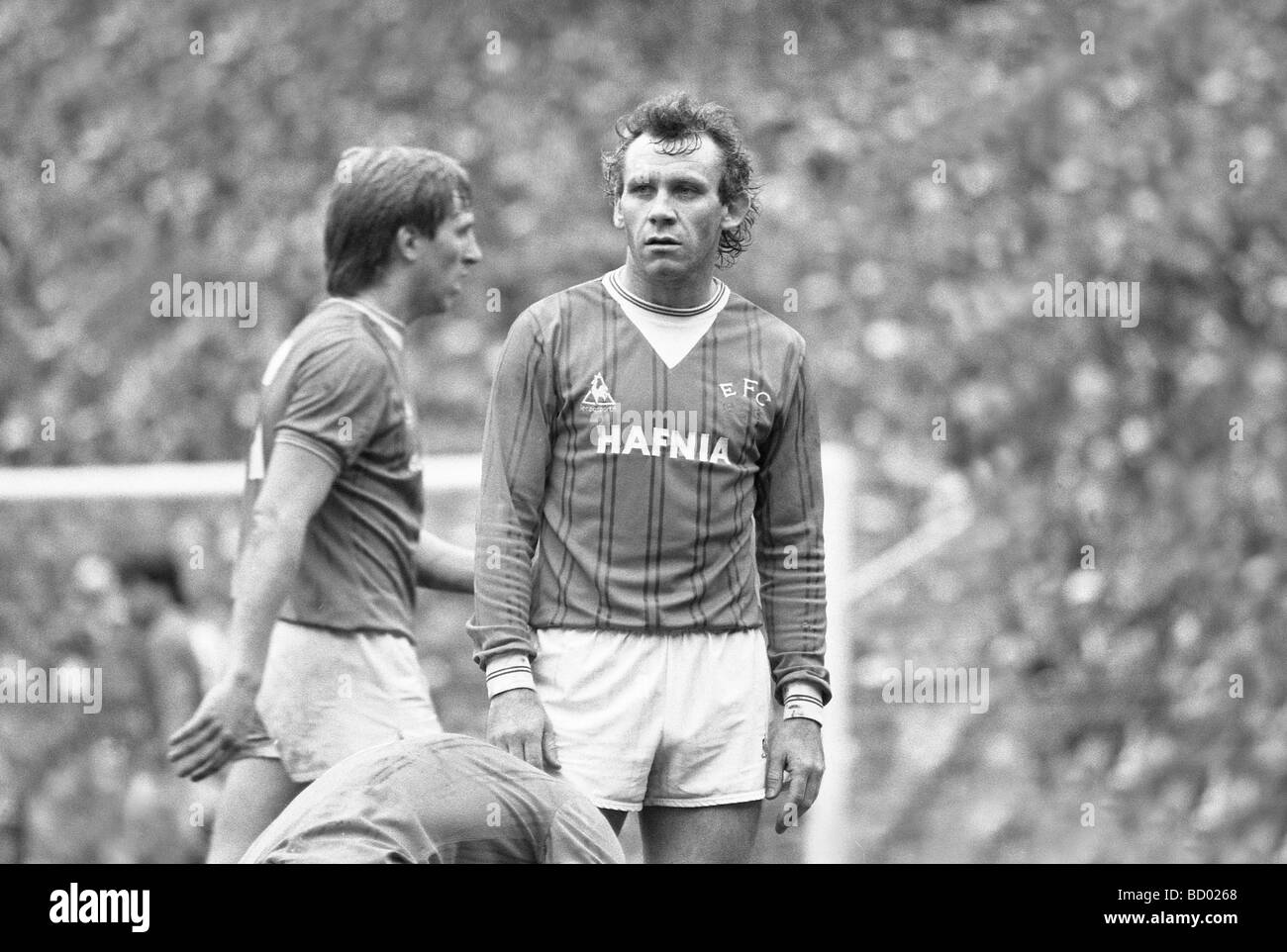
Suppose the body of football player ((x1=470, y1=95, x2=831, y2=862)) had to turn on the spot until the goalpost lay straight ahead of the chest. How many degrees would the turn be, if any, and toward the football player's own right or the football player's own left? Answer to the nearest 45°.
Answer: approximately 180°

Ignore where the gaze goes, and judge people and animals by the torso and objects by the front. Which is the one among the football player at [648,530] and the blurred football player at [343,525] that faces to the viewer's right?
the blurred football player

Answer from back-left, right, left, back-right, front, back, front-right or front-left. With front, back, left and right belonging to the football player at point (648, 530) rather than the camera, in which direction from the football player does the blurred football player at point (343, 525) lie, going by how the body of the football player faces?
back-right

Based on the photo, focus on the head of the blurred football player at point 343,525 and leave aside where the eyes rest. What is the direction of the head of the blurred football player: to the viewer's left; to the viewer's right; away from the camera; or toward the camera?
to the viewer's right

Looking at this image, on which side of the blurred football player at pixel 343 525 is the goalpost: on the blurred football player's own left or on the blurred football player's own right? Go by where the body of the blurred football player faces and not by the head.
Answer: on the blurred football player's own left

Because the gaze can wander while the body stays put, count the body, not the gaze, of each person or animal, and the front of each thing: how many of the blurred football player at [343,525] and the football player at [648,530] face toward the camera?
1

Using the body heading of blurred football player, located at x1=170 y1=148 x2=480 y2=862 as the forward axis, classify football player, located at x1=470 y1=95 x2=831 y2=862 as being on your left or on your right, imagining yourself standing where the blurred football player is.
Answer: on your right

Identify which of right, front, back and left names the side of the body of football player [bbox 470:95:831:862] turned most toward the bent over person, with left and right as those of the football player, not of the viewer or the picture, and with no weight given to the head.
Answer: front

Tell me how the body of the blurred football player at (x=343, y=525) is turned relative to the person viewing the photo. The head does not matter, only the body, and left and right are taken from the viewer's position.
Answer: facing to the right of the viewer

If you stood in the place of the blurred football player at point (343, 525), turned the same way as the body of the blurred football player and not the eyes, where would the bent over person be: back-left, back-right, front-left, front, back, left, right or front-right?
right

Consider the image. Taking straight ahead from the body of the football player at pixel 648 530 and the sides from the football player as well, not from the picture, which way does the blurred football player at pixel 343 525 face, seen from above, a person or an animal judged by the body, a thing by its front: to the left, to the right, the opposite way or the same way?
to the left
